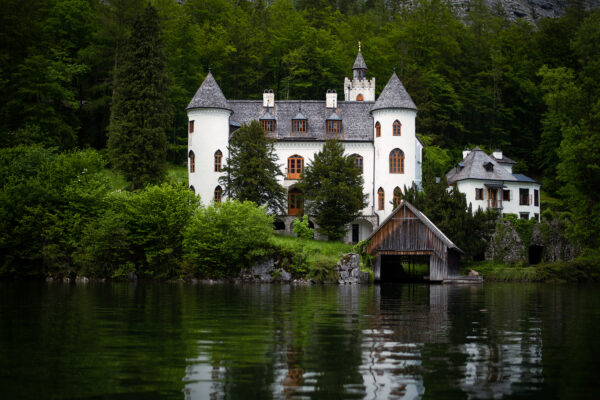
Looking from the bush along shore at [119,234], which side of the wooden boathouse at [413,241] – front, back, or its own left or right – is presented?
right

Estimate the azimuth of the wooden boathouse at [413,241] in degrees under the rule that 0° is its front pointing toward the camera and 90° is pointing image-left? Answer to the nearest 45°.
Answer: approximately 0°

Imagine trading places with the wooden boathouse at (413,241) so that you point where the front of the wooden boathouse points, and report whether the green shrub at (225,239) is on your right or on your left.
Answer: on your right

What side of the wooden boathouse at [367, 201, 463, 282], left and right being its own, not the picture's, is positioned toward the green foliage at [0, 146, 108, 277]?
right
